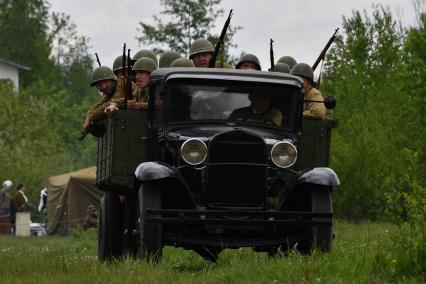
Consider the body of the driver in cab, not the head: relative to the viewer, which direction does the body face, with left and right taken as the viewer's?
facing the viewer

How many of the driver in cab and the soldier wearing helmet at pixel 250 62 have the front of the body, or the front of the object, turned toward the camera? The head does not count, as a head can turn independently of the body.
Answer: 2

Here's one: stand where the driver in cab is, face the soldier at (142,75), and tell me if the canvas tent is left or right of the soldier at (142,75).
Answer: right

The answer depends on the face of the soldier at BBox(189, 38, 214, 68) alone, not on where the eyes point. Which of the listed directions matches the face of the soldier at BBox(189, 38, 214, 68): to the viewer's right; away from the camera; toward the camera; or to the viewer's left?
toward the camera

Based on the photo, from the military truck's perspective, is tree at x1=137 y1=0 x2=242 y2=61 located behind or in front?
behind

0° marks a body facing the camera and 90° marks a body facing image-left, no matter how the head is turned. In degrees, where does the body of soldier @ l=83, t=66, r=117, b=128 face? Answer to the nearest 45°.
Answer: approximately 45°

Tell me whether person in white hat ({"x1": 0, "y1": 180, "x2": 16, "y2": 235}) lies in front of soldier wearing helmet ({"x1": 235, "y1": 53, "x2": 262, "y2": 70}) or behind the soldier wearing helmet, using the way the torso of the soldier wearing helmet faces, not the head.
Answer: behind

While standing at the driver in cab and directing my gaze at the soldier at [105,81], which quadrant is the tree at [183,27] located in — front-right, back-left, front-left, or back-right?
front-right

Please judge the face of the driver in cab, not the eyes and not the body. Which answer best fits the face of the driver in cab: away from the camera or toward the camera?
toward the camera

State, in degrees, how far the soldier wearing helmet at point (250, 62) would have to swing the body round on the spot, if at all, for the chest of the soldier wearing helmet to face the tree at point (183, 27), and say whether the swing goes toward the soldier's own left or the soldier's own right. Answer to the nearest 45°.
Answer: approximately 180°

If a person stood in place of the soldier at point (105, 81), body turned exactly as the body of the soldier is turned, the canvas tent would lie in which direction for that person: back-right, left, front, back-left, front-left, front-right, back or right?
back-right

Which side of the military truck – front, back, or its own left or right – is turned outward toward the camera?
front

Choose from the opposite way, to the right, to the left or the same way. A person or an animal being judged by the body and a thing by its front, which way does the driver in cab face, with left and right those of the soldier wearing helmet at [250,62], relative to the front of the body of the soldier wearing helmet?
the same way
